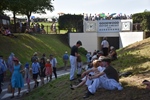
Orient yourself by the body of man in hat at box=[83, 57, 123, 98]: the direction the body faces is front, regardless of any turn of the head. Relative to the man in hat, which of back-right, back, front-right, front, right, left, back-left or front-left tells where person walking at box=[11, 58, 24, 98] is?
front-right

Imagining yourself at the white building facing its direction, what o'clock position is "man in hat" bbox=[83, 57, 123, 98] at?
The man in hat is roughly at 12 o'clock from the white building.

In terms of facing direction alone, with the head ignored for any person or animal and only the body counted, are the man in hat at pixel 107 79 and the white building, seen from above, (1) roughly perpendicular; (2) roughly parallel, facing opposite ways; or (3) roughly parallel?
roughly perpendicular

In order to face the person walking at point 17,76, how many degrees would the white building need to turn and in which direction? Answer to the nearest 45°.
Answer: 0° — it already faces them

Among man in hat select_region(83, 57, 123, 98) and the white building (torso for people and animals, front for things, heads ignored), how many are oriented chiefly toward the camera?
1

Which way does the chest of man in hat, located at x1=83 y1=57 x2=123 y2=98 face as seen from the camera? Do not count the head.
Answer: to the viewer's left

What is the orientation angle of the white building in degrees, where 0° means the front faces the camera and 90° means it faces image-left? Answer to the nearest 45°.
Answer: approximately 0°

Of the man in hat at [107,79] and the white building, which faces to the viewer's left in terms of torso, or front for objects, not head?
the man in hat

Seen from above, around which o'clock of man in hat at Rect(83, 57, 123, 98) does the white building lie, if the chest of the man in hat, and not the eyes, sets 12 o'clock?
The white building is roughly at 3 o'clock from the man in hat.
